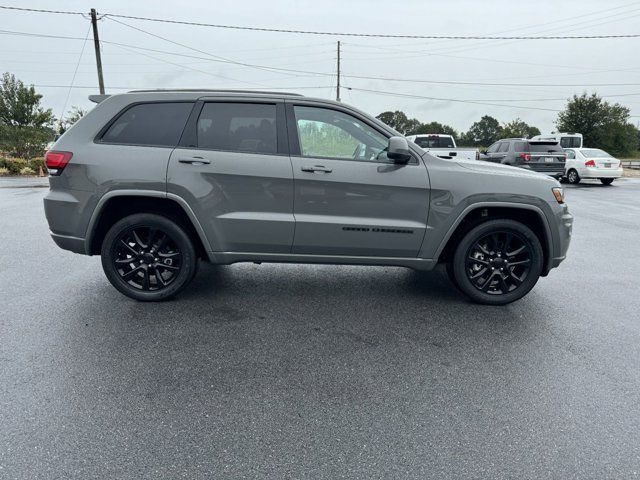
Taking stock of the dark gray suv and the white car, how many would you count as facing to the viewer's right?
0

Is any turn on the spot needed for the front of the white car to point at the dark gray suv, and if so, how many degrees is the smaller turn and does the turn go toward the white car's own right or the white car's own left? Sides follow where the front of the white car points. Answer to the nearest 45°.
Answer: approximately 90° to the white car's own left

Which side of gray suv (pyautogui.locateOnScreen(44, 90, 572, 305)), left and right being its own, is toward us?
right

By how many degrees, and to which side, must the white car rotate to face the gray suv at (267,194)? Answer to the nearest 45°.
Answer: approximately 135° to its left

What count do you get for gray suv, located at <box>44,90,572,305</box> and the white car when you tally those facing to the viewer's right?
1

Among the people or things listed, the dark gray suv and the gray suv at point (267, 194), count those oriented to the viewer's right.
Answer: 1

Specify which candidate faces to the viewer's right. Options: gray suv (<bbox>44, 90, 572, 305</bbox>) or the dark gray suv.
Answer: the gray suv

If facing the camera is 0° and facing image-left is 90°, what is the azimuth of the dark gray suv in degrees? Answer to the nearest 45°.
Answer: approximately 135°

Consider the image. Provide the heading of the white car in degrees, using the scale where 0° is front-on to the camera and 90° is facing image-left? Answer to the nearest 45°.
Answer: approximately 135°

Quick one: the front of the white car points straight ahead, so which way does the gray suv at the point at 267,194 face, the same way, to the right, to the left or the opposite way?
to the right

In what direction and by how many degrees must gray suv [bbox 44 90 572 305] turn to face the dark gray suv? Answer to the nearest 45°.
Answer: approximately 45° to its left

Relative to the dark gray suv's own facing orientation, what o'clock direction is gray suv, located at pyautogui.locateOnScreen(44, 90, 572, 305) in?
The gray suv is roughly at 8 o'clock from the dark gray suv.
